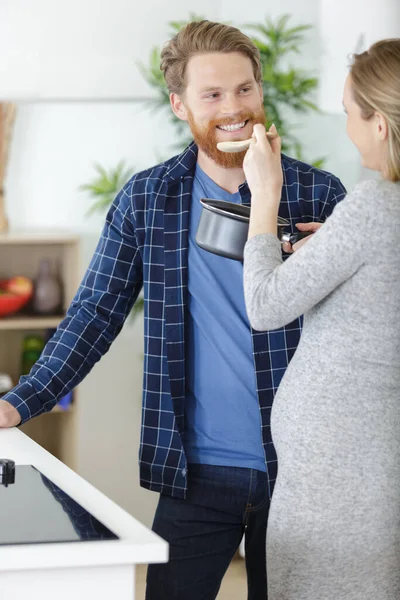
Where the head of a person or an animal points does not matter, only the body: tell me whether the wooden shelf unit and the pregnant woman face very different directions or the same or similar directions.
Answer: very different directions

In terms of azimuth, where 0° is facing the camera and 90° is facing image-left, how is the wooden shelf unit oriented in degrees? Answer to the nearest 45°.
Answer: approximately 0°

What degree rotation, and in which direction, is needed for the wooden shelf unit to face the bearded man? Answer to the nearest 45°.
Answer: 0° — it already faces them

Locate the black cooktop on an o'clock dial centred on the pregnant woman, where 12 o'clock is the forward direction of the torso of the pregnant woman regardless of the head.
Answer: The black cooktop is roughly at 10 o'clock from the pregnant woman.

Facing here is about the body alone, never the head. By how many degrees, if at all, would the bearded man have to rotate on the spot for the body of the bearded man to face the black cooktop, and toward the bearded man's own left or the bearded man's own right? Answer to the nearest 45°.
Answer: approximately 45° to the bearded man's own right

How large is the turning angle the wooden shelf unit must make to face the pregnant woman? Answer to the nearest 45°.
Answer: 0° — it already faces them

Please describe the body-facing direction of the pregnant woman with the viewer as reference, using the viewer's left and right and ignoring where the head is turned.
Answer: facing away from the viewer and to the left of the viewer

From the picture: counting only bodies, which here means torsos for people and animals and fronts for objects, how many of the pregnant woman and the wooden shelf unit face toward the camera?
1

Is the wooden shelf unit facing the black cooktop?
yes

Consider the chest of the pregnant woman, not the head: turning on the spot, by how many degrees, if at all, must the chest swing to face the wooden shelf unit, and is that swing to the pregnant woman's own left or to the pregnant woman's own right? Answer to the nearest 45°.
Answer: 0° — they already face it

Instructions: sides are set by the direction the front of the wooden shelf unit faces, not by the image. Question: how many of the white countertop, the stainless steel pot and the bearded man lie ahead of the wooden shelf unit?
3
